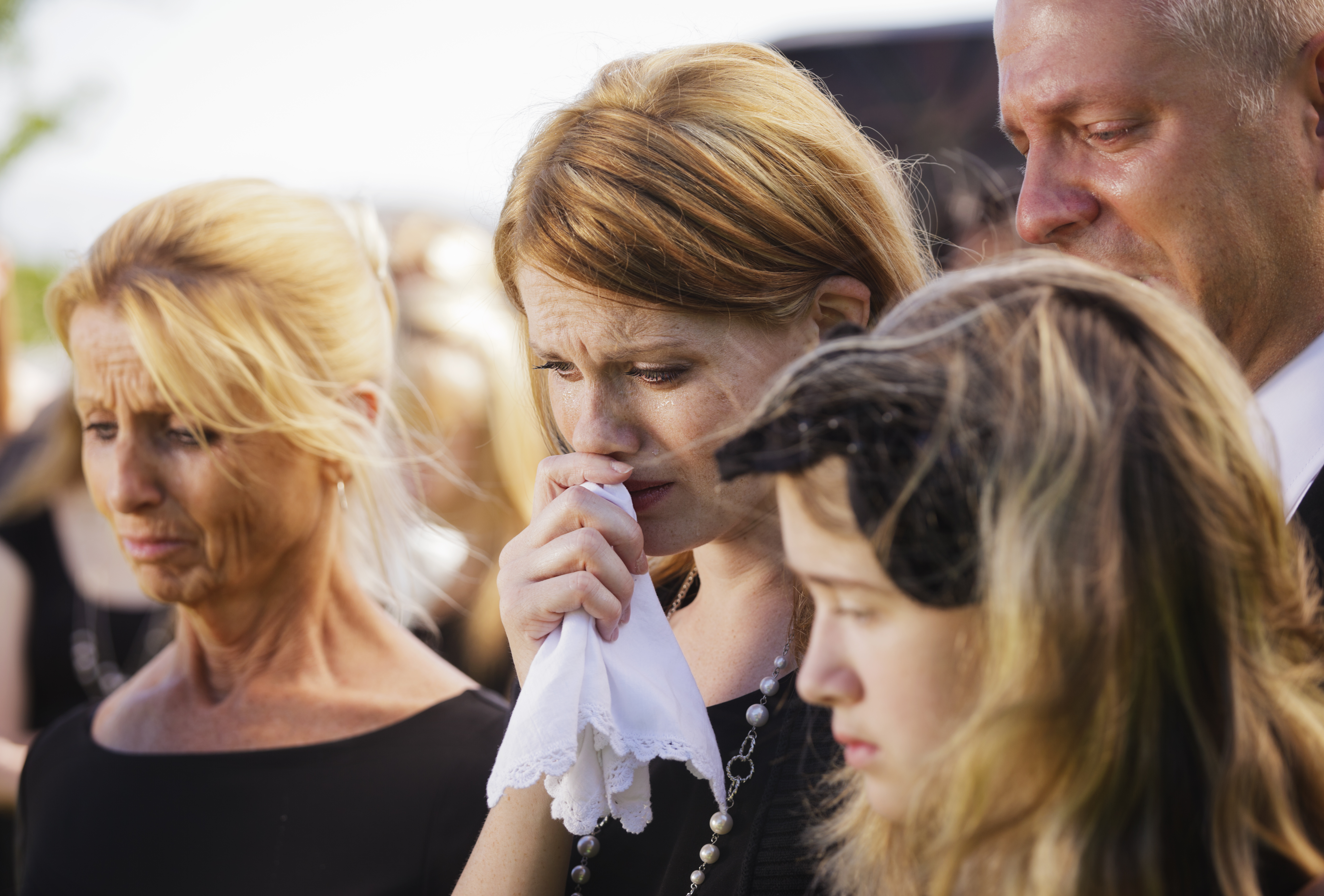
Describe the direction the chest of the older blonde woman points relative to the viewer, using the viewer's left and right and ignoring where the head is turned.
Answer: facing the viewer and to the left of the viewer

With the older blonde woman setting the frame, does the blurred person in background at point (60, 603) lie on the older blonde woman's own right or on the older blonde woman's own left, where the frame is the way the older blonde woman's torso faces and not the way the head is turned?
on the older blonde woman's own right

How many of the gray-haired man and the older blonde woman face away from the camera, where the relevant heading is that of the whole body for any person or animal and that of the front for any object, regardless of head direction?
0

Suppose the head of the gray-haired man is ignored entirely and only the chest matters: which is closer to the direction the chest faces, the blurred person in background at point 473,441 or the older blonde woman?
the older blonde woman

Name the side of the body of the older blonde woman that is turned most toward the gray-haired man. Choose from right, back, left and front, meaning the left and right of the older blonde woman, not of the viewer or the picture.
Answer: left
